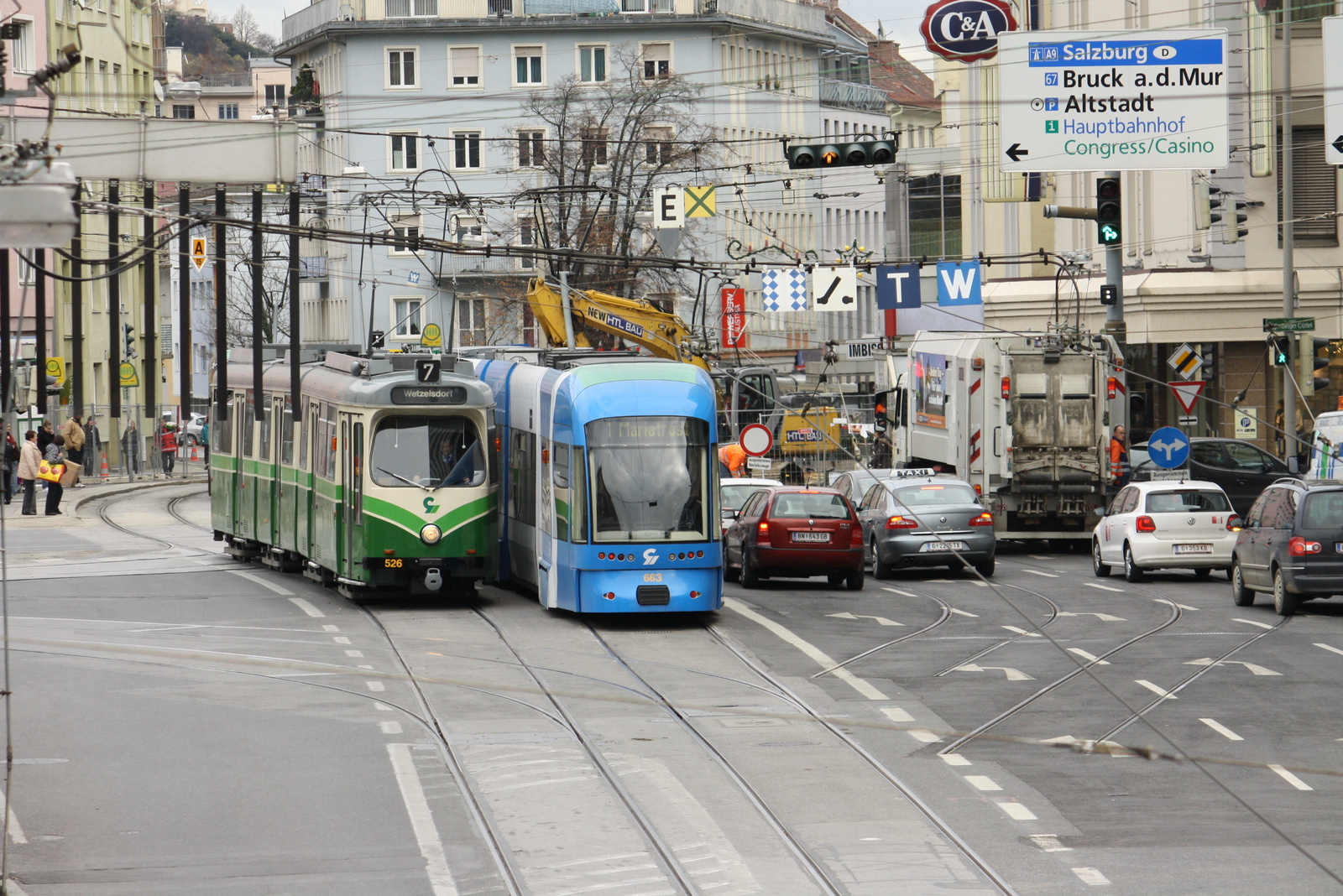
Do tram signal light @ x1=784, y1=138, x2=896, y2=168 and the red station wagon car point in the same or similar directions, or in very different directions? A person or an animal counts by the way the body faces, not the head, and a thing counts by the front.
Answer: very different directions

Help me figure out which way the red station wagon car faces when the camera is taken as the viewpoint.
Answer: facing away from the viewer

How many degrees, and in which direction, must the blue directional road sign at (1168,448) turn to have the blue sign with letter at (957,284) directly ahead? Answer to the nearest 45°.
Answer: approximately 135° to its right

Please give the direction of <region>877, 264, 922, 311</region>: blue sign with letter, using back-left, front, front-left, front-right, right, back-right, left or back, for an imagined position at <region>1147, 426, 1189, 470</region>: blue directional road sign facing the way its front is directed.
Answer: back-right

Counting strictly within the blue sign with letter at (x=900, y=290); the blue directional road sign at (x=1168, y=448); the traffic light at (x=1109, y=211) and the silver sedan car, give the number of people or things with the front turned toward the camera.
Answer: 3

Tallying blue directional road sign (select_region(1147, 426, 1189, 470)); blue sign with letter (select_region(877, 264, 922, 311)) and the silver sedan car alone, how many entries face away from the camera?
1

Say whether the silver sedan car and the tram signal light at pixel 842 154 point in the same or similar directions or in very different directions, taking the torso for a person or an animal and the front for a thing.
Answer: very different directions

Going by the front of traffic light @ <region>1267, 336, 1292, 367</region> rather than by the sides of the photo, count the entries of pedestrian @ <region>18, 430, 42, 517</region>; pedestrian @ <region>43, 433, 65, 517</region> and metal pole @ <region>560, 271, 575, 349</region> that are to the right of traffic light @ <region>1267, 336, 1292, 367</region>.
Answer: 3

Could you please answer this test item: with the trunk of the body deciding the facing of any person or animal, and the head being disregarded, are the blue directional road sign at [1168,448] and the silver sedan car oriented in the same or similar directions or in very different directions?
very different directions

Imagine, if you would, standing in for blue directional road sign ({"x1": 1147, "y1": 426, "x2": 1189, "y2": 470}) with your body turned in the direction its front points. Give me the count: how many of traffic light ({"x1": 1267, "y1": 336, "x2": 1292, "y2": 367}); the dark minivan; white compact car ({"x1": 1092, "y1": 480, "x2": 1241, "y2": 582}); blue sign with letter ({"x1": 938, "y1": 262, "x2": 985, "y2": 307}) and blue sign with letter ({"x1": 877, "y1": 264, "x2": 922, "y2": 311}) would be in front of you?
2
